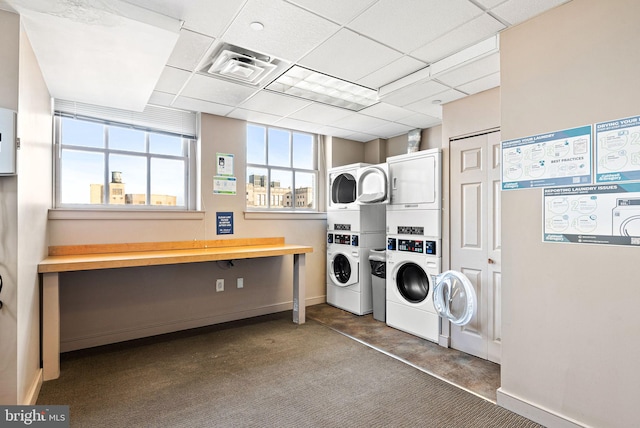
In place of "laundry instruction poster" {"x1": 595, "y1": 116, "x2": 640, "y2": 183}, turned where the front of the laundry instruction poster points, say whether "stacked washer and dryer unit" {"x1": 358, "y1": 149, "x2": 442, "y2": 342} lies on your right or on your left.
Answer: on your right

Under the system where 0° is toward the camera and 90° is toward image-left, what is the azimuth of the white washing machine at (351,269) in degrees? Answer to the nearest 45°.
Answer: approximately 45°

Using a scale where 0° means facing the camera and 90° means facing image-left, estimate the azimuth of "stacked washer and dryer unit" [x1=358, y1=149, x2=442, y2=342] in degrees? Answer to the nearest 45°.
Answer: approximately 45°

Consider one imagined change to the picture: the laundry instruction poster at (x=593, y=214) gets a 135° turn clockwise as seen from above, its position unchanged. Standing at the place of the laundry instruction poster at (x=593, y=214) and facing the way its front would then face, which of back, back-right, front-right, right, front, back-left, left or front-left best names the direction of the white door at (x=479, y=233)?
front-left

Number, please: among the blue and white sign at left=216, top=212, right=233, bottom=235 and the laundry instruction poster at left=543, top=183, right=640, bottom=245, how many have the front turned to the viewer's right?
0

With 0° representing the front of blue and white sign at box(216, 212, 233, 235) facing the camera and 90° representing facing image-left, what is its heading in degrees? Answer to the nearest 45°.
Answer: approximately 0°

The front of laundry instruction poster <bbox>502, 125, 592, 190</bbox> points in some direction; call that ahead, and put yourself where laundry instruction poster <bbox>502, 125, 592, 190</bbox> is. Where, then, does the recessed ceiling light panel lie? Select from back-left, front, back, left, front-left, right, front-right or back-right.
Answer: front-right

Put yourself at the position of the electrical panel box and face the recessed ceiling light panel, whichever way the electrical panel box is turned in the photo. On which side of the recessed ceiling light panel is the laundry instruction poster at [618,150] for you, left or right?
right

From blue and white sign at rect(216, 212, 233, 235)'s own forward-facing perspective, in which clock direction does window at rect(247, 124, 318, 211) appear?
The window is roughly at 8 o'clock from the blue and white sign.

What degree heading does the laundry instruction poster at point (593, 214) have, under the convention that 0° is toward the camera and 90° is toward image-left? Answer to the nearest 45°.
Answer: approximately 45°

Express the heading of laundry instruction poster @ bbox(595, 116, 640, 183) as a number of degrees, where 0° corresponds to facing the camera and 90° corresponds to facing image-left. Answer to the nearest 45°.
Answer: approximately 45°

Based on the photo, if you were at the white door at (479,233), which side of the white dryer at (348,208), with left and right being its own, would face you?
left
